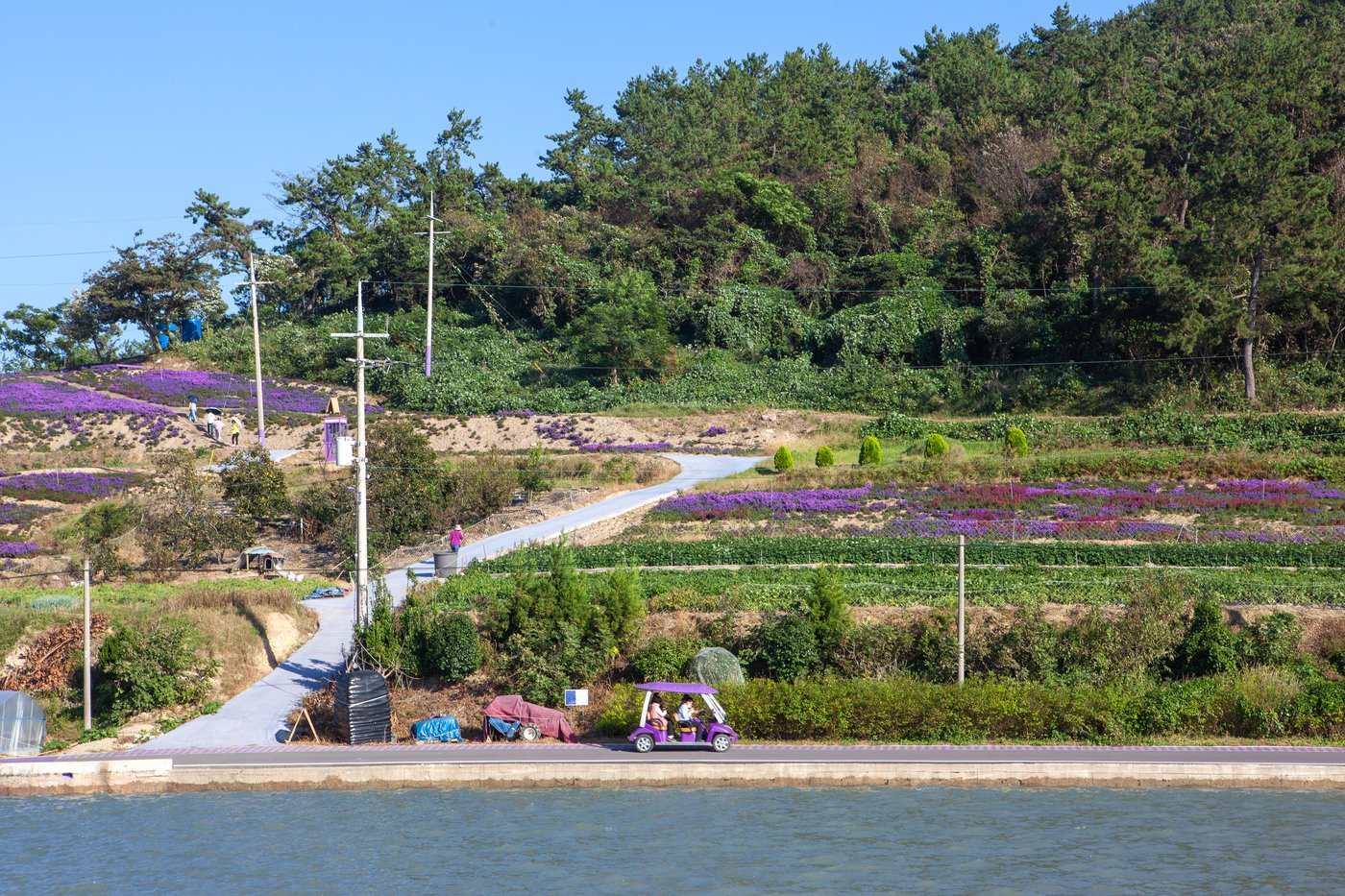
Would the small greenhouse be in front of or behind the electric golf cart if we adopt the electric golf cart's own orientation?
behind

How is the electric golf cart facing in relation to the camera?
to the viewer's right

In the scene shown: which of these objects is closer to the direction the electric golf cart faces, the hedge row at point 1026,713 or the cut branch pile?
the hedge row

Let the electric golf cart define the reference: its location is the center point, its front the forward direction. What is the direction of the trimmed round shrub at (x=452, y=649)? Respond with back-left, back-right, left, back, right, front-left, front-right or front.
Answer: back-left

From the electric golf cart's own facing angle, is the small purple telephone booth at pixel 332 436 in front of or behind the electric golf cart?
behind

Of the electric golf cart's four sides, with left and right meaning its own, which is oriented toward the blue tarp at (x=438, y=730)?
back

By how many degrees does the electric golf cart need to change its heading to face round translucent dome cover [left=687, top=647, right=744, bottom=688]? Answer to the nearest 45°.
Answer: approximately 90° to its left
